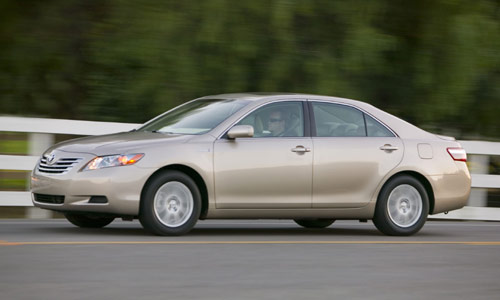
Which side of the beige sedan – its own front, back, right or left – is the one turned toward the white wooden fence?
right

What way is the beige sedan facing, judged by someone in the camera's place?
facing the viewer and to the left of the viewer
